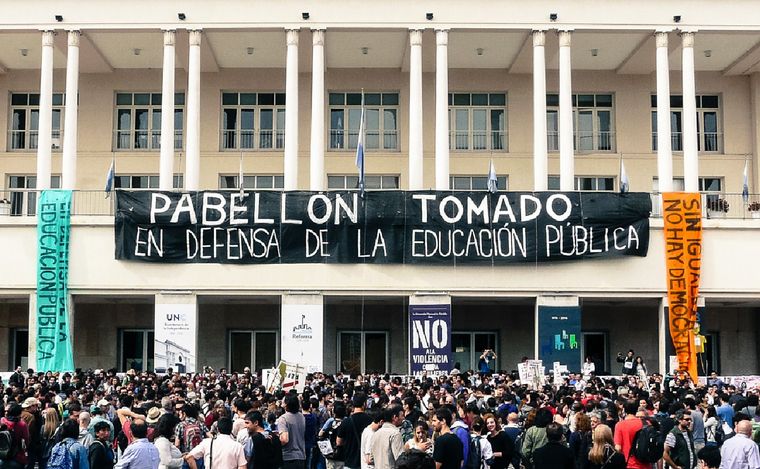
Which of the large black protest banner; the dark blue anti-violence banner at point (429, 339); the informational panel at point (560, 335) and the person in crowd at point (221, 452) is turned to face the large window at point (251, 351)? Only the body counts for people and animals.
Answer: the person in crowd

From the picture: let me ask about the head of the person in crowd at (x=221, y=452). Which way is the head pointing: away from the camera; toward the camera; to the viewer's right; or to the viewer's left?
away from the camera

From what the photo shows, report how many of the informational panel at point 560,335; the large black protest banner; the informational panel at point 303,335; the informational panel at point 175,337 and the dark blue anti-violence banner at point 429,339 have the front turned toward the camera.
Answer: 5

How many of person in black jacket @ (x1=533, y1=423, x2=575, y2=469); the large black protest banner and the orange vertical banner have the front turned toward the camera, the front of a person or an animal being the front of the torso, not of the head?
2

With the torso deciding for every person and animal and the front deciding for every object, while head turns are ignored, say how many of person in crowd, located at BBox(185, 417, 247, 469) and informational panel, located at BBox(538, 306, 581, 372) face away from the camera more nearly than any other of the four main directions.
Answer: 1

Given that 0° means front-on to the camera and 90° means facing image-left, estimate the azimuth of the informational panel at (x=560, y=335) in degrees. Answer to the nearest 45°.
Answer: approximately 0°

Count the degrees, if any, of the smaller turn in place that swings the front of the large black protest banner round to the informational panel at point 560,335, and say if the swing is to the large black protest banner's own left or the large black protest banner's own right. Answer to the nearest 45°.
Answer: approximately 90° to the large black protest banner's own left

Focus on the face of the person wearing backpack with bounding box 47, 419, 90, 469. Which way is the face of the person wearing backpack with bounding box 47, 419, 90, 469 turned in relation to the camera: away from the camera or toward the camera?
away from the camera

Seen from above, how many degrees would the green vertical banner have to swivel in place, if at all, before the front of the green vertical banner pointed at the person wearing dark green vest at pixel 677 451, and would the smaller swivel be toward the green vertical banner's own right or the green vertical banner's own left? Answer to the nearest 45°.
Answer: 0° — it already faces them

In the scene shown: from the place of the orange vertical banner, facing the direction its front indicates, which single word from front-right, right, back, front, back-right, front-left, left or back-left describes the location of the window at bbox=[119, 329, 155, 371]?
right

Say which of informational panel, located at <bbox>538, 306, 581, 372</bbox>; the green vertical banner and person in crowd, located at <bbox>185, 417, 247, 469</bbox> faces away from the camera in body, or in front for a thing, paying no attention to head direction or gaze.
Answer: the person in crowd

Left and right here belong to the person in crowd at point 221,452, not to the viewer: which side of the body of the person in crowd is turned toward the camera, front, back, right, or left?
back

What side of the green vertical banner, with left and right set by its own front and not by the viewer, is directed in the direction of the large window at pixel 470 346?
left

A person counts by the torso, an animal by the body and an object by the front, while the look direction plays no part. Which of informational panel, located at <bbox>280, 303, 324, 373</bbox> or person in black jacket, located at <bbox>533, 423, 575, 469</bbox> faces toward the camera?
the informational panel

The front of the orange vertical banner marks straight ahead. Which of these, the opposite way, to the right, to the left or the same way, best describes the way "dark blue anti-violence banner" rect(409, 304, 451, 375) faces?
the same way

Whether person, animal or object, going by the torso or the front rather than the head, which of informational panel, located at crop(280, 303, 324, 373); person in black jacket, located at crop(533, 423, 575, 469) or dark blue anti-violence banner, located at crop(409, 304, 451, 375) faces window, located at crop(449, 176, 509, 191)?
the person in black jacket

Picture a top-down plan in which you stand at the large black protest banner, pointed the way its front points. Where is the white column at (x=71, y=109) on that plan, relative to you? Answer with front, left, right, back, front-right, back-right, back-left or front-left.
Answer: right

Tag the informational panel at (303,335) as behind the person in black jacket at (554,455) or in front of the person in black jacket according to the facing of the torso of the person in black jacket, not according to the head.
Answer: in front

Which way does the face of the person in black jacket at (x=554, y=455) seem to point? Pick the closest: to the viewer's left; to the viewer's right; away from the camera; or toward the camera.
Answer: away from the camera

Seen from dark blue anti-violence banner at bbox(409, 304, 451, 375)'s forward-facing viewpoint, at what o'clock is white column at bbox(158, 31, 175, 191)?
The white column is roughly at 3 o'clock from the dark blue anti-violence banner.

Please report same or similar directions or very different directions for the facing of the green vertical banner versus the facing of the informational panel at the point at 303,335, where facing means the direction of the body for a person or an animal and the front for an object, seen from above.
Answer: same or similar directions

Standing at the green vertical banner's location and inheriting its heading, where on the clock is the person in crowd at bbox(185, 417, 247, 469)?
The person in crowd is roughly at 12 o'clock from the green vertical banner.

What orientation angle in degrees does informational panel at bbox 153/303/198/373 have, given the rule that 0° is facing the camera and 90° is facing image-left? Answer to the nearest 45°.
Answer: approximately 0°
